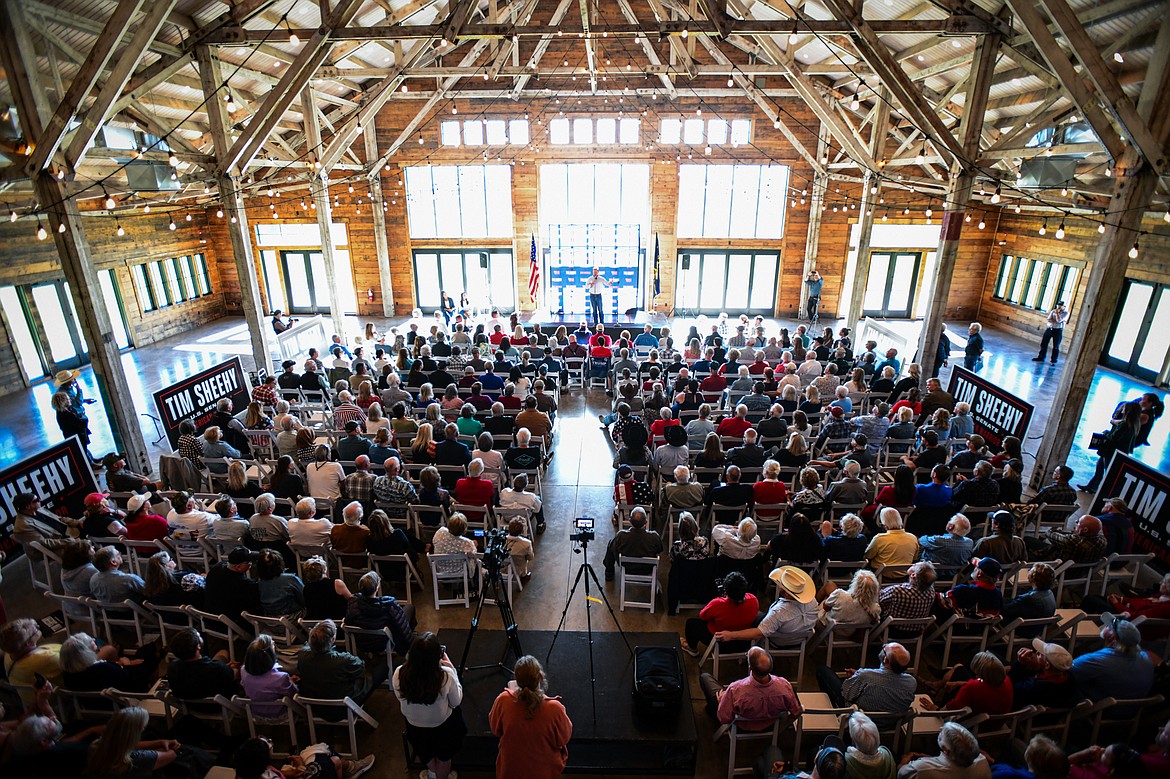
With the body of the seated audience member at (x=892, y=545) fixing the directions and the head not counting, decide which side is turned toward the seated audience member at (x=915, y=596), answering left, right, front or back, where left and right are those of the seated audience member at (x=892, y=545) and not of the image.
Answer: back

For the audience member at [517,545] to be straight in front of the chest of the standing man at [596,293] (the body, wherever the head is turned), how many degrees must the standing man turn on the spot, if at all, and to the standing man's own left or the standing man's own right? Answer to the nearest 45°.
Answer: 0° — they already face them

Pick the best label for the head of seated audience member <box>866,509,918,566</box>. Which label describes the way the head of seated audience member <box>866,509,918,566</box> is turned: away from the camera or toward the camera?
away from the camera

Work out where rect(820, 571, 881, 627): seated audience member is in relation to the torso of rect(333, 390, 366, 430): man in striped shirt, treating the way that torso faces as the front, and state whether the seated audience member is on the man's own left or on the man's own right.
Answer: on the man's own right

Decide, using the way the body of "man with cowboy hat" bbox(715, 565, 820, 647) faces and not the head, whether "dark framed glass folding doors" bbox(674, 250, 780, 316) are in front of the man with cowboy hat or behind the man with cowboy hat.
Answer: in front

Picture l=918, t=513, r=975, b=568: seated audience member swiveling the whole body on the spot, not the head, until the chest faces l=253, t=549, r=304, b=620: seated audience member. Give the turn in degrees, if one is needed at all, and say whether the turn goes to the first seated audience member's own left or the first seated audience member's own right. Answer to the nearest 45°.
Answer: approximately 90° to the first seated audience member's own left

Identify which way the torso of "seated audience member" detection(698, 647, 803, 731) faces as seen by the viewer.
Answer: away from the camera

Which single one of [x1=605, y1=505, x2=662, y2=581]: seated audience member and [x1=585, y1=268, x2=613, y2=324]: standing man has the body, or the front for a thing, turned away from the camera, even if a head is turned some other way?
the seated audience member

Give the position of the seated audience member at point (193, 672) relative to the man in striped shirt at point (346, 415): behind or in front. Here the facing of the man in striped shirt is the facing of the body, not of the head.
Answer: behind

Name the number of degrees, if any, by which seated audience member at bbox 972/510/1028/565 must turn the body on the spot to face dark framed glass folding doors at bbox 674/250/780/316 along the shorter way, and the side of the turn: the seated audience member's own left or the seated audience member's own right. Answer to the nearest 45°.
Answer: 0° — they already face it

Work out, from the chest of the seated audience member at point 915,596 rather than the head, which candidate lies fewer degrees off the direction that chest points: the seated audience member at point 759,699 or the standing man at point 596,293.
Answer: the standing man

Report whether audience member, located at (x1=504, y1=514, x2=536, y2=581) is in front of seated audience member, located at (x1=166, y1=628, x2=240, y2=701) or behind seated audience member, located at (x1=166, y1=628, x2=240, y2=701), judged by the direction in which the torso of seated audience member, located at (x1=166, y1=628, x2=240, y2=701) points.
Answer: in front

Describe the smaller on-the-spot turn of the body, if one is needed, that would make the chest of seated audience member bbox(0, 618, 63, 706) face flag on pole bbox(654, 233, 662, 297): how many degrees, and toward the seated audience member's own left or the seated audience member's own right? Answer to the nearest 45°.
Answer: approximately 45° to the seated audience member's own right

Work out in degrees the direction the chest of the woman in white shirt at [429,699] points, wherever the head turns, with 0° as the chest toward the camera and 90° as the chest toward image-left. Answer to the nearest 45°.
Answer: approximately 180°

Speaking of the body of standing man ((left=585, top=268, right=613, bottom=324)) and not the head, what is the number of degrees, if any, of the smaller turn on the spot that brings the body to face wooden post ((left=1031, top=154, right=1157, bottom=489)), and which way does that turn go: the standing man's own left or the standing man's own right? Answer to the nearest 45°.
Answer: approximately 45° to the standing man's own left

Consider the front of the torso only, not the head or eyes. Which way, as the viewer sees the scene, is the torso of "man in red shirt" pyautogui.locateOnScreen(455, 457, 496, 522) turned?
away from the camera

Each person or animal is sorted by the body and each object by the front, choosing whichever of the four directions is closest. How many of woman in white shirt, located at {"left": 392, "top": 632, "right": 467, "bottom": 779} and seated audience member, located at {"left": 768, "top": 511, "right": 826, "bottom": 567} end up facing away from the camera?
2

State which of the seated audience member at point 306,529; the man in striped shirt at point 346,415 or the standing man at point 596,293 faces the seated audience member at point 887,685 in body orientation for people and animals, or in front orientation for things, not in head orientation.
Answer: the standing man

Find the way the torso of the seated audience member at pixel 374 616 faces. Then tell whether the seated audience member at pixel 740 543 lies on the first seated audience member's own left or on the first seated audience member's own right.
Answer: on the first seated audience member's own right

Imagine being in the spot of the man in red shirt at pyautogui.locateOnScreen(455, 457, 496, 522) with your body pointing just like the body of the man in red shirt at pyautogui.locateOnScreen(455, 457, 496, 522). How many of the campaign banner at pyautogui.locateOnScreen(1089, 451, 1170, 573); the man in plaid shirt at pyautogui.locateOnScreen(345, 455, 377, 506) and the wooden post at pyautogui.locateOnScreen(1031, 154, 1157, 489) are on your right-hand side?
2
